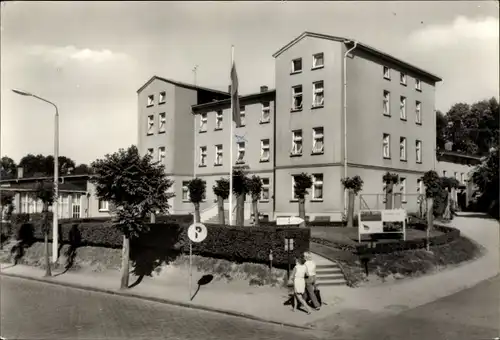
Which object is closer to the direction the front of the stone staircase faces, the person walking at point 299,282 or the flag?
the person walking

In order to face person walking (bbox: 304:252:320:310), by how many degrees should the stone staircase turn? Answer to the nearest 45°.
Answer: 0° — it already faces them

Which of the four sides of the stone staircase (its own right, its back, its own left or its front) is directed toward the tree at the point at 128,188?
right

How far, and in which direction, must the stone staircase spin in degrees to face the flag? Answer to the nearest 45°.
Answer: approximately 135° to its right

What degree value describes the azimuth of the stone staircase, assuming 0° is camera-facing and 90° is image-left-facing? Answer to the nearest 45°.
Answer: approximately 0°

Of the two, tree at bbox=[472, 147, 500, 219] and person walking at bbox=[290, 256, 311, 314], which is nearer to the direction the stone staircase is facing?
the person walking

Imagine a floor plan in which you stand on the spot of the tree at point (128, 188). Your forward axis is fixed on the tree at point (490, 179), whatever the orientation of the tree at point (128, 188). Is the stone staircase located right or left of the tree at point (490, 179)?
right

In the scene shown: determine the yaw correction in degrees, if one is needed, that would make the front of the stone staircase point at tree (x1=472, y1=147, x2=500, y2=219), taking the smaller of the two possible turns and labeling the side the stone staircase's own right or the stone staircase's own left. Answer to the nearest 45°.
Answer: approximately 135° to the stone staircase's own left

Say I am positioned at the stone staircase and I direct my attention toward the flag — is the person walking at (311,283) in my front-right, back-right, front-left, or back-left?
back-left
